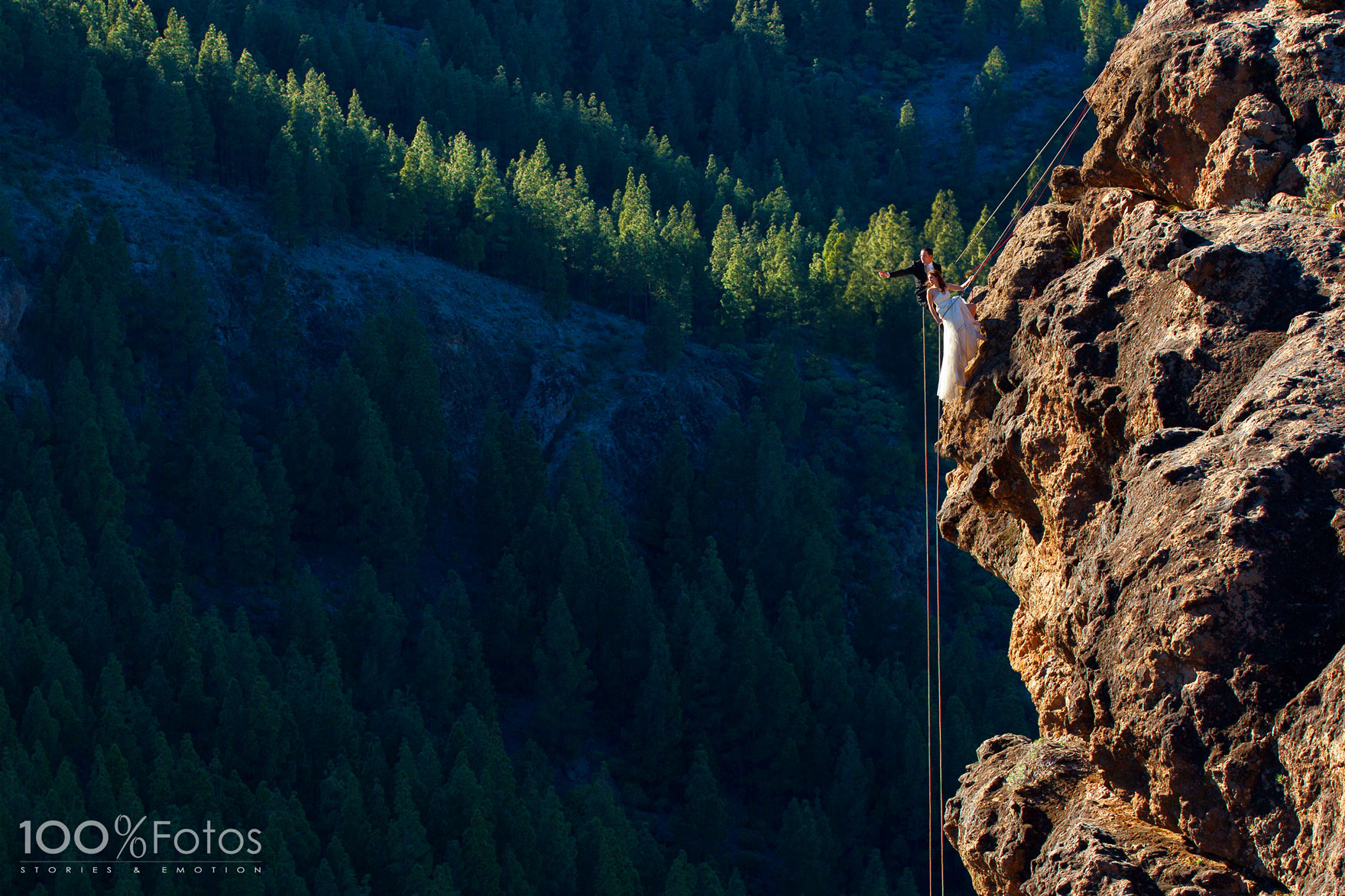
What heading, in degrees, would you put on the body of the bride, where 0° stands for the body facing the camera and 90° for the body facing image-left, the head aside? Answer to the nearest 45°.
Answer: approximately 315°

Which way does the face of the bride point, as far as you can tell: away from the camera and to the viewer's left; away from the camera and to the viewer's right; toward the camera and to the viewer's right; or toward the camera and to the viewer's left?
toward the camera and to the viewer's left

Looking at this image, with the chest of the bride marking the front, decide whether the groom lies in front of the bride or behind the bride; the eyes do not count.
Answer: behind
